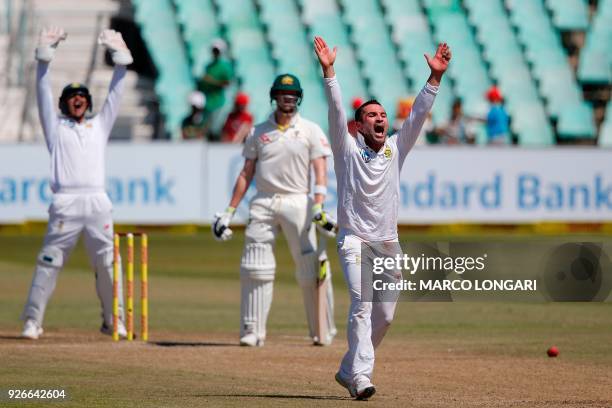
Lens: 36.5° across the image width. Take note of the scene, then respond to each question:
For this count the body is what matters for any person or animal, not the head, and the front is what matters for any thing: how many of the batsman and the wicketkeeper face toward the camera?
2

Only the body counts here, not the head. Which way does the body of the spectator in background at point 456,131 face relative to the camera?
toward the camera

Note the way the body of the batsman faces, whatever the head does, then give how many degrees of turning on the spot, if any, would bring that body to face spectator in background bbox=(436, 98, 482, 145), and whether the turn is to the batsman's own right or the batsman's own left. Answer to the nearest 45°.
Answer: approximately 180°

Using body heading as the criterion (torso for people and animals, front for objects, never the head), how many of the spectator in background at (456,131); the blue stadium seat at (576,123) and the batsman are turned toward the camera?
3

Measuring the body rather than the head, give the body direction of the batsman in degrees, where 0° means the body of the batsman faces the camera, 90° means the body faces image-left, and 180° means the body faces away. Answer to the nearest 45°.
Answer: approximately 0°

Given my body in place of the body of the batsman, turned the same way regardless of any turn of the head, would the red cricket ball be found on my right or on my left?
on my left

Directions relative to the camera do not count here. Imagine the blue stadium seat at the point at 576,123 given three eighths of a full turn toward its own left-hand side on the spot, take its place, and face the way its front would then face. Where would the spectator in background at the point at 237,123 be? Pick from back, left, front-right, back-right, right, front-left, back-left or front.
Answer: back

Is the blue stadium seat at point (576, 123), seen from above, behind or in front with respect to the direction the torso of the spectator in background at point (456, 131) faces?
behind

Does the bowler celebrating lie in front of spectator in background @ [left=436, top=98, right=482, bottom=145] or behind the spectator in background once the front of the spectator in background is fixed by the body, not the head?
in front

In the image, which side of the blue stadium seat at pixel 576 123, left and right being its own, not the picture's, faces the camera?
front

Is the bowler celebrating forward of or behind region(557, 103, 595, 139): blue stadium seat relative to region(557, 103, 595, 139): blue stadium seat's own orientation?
forward

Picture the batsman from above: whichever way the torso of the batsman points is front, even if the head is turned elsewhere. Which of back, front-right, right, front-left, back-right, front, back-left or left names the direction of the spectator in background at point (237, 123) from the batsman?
back

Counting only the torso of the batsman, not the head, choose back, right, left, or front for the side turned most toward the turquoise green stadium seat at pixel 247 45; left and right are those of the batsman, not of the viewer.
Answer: back

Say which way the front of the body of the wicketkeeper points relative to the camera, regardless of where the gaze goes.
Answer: toward the camera
